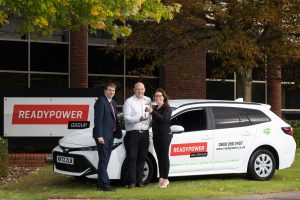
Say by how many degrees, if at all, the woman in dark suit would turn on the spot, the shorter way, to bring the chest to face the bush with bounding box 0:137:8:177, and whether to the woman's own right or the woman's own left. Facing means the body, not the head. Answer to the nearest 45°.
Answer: approximately 90° to the woman's own right

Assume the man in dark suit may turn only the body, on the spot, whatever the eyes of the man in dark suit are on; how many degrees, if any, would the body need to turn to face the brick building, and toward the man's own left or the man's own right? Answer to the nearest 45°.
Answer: approximately 135° to the man's own left

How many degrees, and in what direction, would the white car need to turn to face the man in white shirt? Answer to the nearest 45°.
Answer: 0° — it already faces them

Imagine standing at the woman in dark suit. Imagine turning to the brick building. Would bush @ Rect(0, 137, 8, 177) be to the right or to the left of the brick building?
left

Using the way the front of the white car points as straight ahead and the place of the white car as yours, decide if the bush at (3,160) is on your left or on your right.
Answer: on your right

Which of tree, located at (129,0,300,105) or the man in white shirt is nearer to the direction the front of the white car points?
the man in white shirt

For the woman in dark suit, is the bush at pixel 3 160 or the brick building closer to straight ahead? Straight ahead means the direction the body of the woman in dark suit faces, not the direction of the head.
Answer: the bush

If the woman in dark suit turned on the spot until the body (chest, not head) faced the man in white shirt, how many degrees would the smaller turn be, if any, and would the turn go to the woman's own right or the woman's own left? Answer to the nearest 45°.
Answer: approximately 45° to the woman's own right

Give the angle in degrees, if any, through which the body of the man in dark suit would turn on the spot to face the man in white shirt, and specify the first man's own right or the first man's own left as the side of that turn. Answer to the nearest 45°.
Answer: approximately 45° to the first man's own left

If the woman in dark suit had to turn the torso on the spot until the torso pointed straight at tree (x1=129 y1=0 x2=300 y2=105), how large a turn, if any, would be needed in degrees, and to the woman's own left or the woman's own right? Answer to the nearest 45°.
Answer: approximately 135° to the woman's own right

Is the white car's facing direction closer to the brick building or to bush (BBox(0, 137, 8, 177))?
the bush

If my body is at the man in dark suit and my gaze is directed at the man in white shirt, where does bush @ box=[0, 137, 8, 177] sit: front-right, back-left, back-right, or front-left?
back-left

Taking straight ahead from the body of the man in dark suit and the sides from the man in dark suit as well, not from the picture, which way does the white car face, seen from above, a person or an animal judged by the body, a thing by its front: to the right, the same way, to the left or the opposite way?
to the right

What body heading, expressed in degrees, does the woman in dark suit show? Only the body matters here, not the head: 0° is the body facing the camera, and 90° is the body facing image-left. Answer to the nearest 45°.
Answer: approximately 45°
